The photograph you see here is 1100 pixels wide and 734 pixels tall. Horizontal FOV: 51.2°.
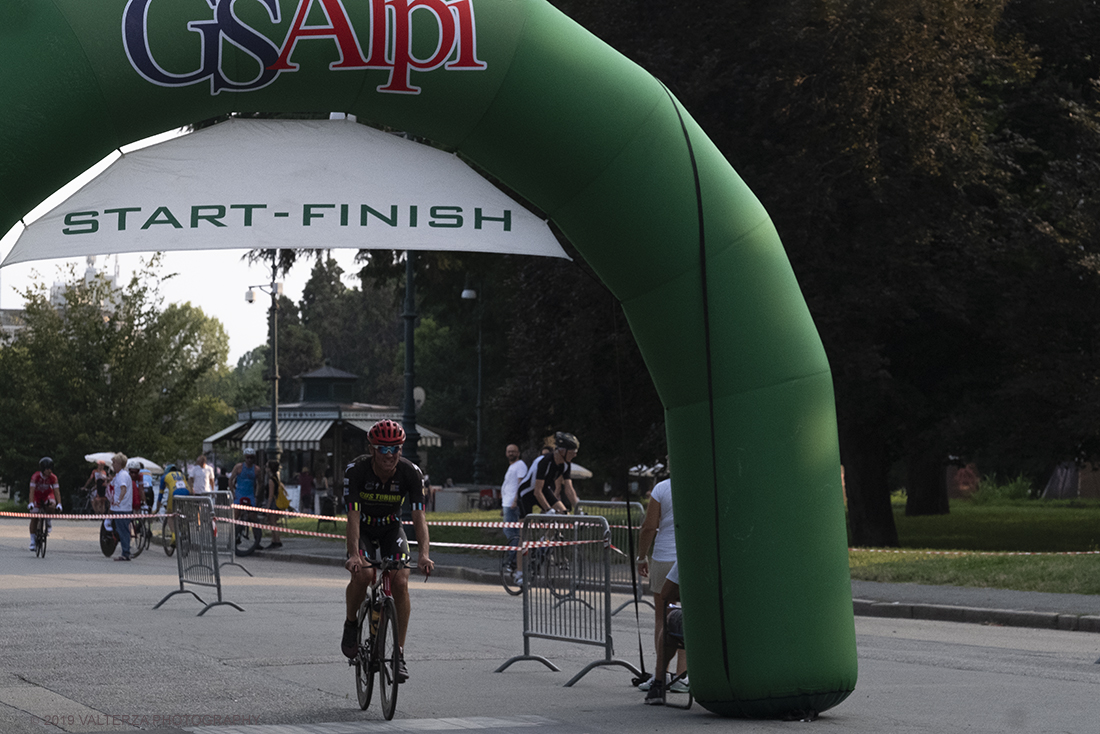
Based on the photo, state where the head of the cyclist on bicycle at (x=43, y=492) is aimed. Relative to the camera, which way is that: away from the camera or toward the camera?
toward the camera

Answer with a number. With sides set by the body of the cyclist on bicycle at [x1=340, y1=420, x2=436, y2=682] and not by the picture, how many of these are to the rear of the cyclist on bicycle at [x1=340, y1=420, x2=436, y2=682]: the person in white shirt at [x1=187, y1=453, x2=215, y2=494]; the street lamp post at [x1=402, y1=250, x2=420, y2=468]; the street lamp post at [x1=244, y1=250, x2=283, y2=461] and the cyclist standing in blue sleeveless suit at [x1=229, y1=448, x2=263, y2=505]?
4

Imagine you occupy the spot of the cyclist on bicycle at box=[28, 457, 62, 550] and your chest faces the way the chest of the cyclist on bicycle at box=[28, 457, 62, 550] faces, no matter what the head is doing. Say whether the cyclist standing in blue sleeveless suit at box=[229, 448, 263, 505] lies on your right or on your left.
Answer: on your left

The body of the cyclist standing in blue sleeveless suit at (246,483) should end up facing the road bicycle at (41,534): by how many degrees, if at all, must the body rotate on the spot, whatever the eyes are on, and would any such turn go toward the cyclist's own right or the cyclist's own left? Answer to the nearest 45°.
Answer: approximately 90° to the cyclist's own right

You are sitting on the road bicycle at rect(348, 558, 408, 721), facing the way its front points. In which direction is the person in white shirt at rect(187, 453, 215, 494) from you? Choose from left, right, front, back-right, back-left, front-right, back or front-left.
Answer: back

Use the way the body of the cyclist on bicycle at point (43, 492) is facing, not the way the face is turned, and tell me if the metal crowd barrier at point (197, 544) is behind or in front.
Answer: in front

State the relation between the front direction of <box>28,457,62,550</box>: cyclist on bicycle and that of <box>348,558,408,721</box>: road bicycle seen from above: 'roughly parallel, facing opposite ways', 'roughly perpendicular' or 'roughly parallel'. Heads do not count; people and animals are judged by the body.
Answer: roughly parallel

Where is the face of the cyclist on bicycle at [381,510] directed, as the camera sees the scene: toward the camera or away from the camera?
toward the camera

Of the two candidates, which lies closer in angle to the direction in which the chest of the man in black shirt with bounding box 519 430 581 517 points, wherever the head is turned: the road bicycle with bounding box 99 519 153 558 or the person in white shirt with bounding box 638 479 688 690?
the person in white shirt

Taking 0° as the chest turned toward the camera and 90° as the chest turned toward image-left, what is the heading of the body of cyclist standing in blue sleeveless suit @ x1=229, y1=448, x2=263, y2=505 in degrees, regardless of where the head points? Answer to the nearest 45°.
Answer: approximately 0°

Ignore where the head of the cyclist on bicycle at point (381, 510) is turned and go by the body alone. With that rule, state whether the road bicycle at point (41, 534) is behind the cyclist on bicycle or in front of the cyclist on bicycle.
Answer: behind

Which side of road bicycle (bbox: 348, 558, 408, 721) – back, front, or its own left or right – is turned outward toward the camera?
front

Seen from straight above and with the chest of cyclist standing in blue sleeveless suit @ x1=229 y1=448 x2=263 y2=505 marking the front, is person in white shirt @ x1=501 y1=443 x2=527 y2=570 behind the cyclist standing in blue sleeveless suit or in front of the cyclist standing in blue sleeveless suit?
in front

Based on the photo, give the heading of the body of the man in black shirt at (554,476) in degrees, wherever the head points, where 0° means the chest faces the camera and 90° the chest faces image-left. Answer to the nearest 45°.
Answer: approximately 315°

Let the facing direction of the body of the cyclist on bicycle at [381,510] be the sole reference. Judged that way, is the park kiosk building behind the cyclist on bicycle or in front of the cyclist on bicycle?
behind

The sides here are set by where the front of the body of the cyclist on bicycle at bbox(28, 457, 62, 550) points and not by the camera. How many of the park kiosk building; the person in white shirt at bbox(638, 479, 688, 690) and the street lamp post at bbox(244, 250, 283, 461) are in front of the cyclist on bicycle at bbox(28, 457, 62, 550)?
1

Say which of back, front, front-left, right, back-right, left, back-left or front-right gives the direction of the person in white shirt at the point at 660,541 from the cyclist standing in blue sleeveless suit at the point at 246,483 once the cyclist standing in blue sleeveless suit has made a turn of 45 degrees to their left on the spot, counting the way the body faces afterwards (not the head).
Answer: front-right
